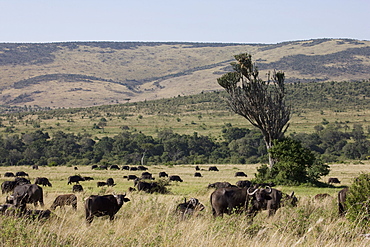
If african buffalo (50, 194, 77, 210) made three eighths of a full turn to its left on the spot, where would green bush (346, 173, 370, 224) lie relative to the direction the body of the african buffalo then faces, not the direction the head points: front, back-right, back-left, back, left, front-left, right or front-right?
front

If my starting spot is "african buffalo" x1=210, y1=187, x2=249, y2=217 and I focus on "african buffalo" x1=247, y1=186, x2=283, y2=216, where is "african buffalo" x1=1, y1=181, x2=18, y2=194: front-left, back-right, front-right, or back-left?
back-left

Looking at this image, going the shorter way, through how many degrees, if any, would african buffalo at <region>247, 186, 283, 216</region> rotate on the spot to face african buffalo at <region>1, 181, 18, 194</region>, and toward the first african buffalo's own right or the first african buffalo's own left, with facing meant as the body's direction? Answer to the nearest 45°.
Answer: approximately 90° to the first african buffalo's own right

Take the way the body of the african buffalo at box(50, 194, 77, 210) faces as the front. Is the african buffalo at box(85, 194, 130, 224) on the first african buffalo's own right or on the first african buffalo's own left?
on the first african buffalo's own left

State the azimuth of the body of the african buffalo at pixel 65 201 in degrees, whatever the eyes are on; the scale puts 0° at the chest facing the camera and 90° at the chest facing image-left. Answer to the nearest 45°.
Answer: approximately 90°

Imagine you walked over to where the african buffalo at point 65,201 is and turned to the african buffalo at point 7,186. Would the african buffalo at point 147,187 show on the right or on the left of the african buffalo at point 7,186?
right

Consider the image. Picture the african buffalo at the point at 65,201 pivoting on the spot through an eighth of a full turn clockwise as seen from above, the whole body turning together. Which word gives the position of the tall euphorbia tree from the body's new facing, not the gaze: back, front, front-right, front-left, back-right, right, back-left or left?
right

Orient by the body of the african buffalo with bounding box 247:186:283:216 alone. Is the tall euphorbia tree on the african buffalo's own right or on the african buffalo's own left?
on the african buffalo's own right

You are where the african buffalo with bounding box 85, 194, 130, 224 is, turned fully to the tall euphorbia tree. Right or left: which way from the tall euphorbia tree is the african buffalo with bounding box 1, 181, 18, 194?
left
